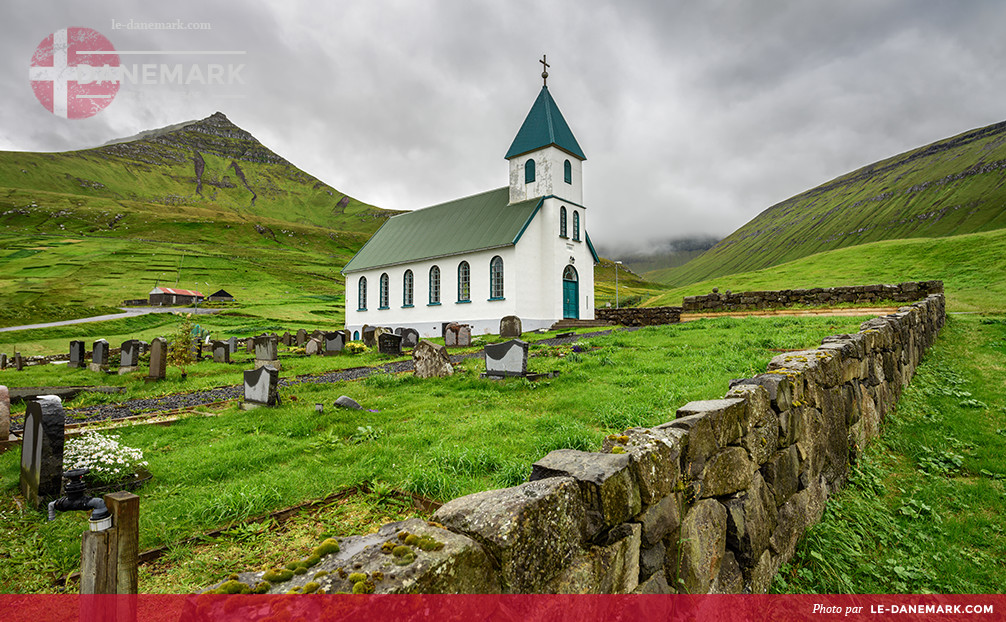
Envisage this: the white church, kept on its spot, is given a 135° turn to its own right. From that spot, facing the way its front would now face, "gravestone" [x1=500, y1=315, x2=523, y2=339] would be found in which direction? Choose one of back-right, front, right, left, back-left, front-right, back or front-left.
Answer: left

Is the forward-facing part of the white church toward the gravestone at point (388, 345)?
no

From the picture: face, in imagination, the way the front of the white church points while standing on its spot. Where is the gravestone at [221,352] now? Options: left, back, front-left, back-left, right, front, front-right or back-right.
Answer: right

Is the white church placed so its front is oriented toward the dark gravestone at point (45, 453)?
no

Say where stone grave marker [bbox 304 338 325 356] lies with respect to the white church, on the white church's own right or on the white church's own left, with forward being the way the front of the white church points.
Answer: on the white church's own right

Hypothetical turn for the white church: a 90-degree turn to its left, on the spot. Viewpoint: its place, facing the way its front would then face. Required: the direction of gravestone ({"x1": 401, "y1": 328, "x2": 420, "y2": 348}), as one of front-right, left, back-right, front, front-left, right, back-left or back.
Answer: back

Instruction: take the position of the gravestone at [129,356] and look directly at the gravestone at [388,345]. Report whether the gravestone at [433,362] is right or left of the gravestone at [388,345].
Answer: right

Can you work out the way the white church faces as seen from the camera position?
facing the viewer and to the right of the viewer

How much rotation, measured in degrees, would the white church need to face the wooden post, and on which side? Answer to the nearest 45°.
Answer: approximately 45° to its right

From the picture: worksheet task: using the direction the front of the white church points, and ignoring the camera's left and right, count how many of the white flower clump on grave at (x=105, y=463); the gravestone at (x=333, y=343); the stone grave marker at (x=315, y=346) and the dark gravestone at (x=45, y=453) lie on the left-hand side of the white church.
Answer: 0

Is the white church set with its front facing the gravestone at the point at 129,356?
no

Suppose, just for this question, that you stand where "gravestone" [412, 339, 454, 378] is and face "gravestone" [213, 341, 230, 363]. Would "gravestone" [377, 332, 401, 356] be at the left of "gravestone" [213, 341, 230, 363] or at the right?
right

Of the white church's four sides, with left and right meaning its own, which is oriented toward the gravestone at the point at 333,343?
right

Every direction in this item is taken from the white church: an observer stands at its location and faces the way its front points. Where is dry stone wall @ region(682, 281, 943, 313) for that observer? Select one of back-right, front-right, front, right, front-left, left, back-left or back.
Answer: front

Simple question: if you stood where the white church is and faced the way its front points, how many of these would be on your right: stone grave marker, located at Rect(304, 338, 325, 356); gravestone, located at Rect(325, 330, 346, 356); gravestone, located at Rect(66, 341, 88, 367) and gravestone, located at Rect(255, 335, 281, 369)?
4

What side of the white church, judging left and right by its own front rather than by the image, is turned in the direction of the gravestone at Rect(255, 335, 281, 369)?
right

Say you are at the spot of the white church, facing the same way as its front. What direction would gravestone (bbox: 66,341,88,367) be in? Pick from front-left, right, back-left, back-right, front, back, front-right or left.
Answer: right

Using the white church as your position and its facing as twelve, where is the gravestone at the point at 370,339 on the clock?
The gravestone is roughly at 3 o'clock from the white church.
